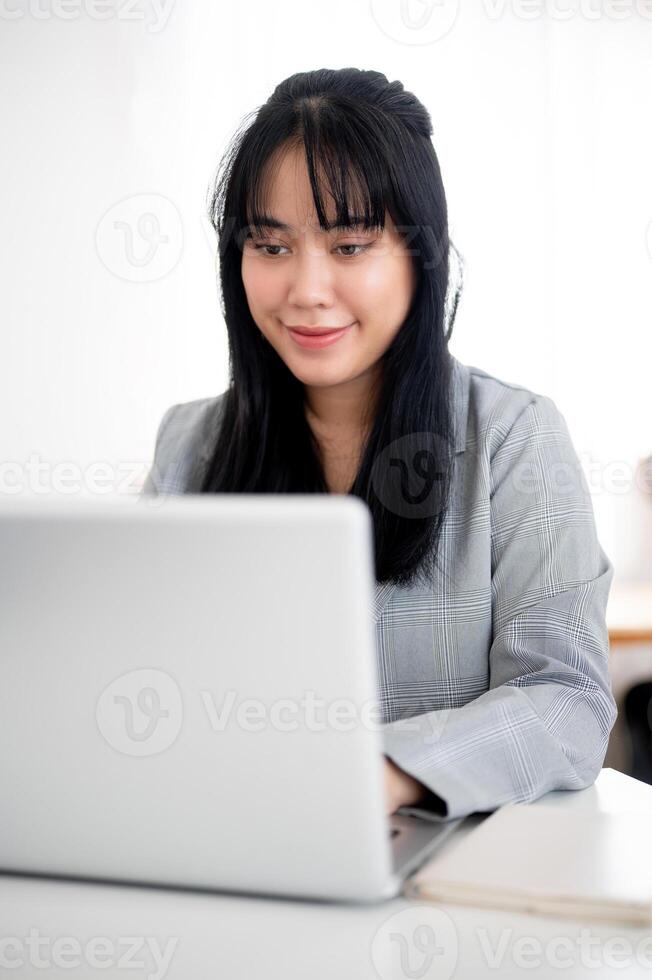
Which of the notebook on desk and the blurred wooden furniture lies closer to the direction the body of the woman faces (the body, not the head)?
the notebook on desk

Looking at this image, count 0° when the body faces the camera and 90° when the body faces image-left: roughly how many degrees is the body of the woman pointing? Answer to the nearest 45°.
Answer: approximately 45°

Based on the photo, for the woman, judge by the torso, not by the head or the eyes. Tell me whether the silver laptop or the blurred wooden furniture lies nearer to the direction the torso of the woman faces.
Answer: the silver laptop

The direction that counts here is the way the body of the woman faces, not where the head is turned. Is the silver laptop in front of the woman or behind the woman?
in front

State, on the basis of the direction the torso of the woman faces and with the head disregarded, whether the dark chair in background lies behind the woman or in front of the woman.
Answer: behind

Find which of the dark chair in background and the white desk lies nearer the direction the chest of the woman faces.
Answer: the white desk
